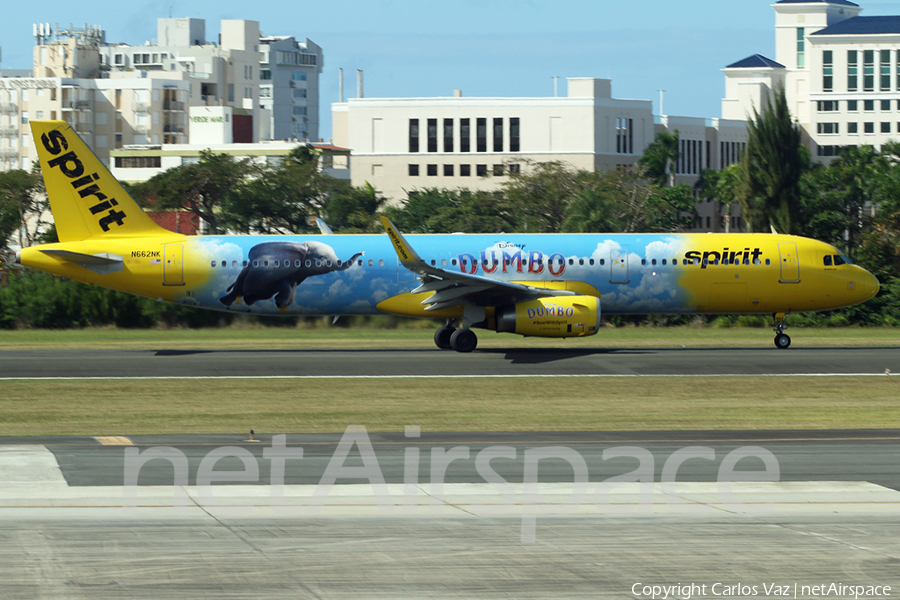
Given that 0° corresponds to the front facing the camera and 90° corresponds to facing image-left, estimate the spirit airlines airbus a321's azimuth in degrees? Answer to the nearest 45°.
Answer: approximately 270°
